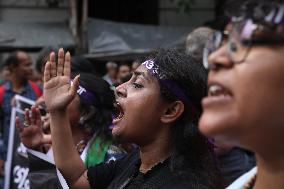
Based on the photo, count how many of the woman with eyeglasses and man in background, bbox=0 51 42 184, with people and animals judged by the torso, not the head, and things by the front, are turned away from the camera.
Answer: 0

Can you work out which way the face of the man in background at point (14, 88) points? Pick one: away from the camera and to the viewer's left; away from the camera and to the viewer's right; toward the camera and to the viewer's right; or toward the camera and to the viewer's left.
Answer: toward the camera and to the viewer's right

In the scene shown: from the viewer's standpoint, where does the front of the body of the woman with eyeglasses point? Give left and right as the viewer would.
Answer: facing the viewer and to the left of the viewer

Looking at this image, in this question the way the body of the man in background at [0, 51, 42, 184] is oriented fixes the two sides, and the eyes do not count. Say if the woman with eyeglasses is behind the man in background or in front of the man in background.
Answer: in front

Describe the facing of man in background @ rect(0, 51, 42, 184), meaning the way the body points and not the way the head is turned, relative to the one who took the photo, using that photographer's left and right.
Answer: facing the viewer and to the right of the viewer

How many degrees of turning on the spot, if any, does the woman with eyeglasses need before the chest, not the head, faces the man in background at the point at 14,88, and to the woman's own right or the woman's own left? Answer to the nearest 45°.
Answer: approximately 90° to the woman's own right
